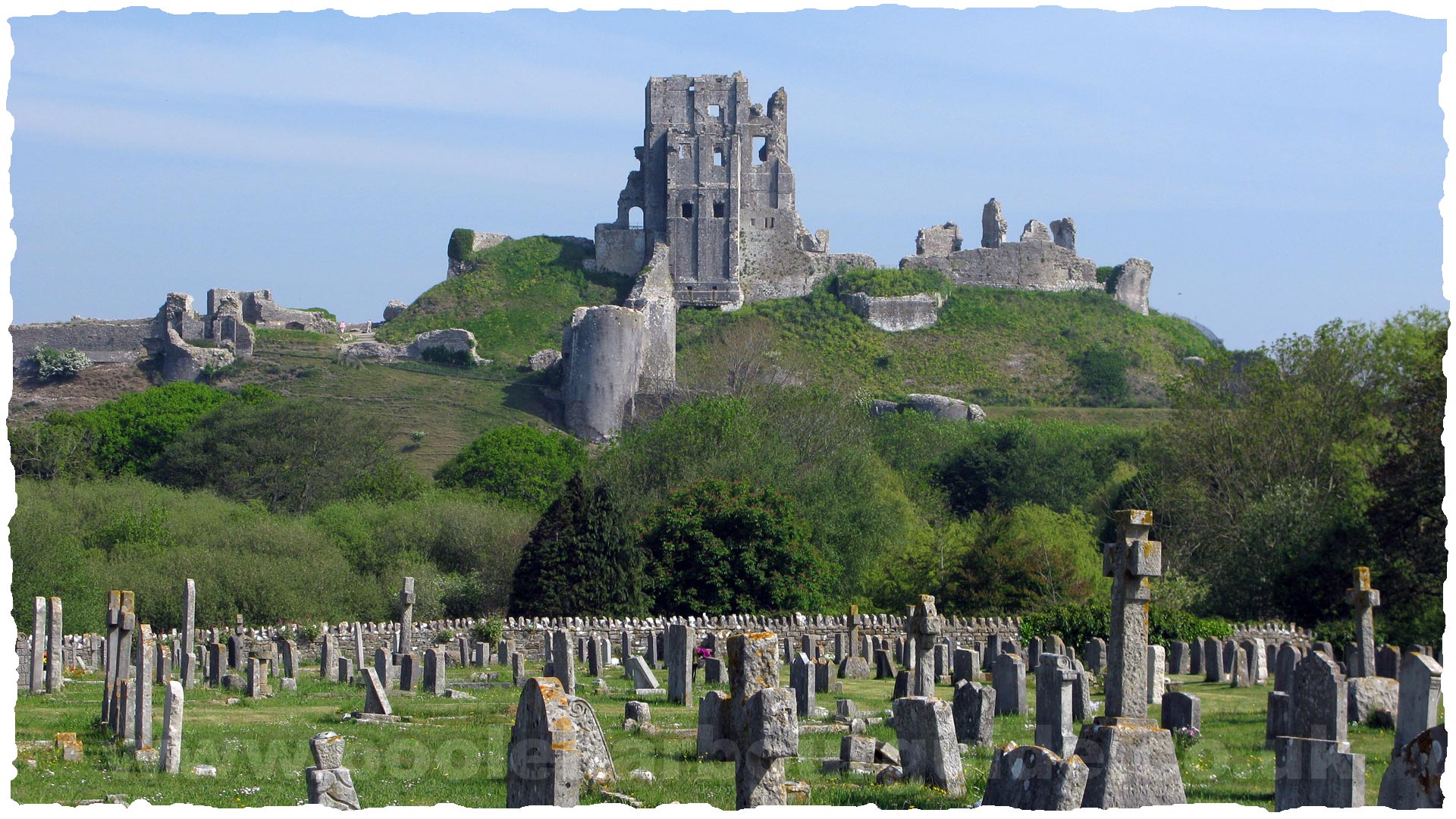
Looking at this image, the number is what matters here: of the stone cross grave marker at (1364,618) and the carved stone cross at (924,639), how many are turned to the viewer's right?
0

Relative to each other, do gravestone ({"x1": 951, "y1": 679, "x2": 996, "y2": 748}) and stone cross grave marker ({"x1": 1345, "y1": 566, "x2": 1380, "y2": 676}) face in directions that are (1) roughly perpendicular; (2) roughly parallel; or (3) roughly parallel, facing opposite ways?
roughly parallel

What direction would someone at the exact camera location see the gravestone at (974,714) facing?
facing the viewer and to the left of the viewer

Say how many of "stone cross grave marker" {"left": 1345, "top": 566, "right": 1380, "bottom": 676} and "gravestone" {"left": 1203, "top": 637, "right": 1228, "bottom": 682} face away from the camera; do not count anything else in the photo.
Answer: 0

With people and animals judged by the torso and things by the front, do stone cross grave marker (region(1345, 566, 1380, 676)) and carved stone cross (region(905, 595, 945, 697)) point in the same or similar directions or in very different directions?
same or similar directions

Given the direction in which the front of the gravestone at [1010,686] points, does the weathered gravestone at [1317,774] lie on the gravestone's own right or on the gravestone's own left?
on the gravestone's own left

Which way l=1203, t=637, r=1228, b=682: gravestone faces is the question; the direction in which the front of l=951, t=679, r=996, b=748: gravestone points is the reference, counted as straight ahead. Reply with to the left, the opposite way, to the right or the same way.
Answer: the same way

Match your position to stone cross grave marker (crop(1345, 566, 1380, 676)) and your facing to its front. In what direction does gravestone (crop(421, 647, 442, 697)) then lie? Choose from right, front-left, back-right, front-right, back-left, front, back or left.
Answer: front-right

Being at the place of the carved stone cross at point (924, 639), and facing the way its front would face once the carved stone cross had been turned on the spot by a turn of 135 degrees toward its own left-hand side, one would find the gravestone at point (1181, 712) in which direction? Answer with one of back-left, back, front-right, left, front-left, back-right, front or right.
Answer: front-right

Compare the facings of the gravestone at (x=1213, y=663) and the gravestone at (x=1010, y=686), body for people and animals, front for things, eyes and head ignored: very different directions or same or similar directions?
same or similar directions

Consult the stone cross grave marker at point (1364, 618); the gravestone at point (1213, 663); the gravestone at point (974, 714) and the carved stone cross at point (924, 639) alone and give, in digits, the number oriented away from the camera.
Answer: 0

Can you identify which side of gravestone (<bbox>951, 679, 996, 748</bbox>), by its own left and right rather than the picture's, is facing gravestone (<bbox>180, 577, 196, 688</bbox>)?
right

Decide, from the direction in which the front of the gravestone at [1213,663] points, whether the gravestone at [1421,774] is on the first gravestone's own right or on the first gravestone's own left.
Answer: on the first gravestone's own left

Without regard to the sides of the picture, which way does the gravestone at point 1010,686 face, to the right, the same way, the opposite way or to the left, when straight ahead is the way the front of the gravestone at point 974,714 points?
the same way
